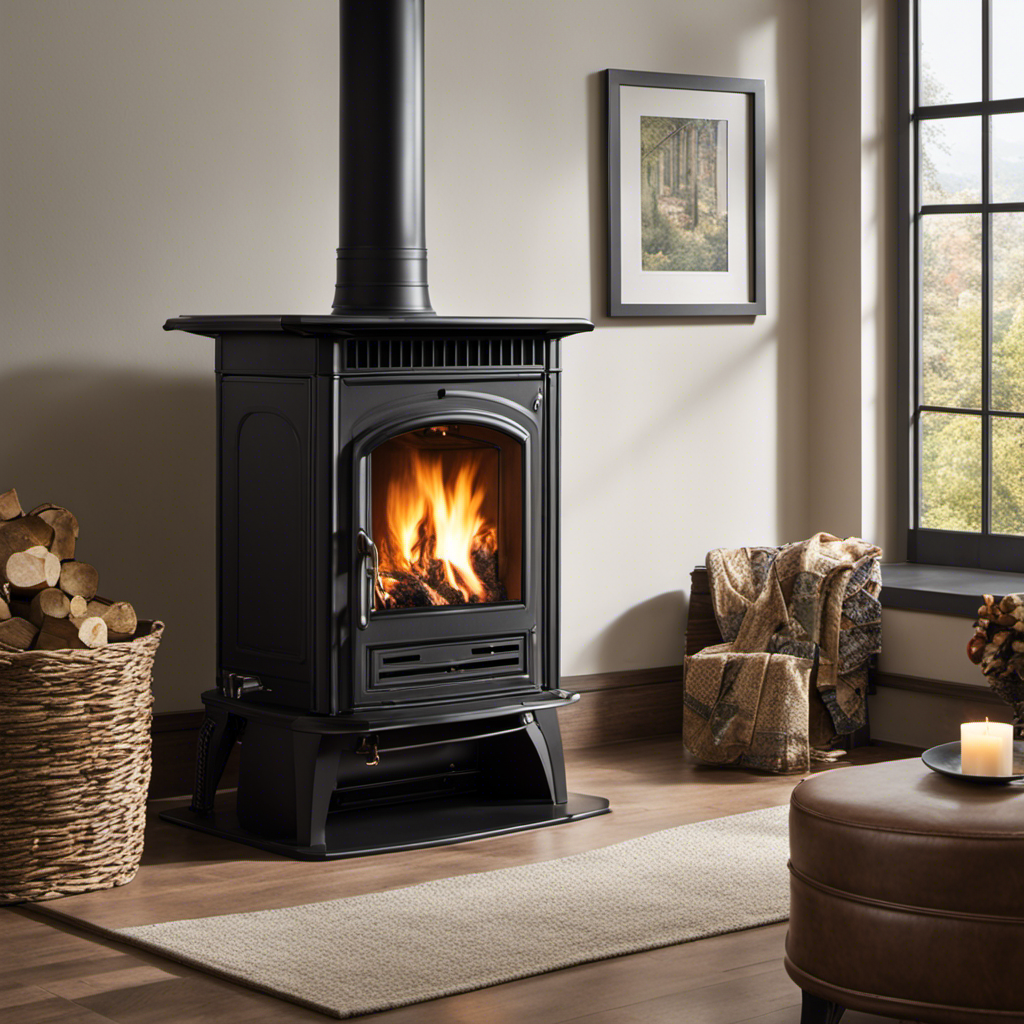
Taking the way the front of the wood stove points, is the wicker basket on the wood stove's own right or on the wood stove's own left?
on the wood stove's own right

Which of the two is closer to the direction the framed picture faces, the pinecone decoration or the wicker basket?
the pinecone decoration

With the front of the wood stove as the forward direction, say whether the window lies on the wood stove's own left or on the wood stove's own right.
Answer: on the wood stove's own left

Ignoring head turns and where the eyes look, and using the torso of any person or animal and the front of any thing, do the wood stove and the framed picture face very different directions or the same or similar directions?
same or similar directions

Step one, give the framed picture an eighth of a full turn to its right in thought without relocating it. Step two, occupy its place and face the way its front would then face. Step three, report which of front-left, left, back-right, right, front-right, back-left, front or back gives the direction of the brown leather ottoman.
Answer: front

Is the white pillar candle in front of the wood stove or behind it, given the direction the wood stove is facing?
in front

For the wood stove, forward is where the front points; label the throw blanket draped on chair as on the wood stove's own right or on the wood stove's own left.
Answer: on the wood stove's own left

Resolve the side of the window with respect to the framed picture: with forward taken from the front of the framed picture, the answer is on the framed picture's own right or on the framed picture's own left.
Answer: on the framed picture's own left

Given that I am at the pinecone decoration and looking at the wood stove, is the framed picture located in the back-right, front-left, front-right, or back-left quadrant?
front-right

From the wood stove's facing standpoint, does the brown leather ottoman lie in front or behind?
in front

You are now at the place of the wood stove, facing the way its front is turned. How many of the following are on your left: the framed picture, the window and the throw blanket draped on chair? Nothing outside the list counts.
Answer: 3

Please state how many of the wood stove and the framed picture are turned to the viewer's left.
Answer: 0

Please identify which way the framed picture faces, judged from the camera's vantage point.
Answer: facing the viewer and to the right of the viewer
